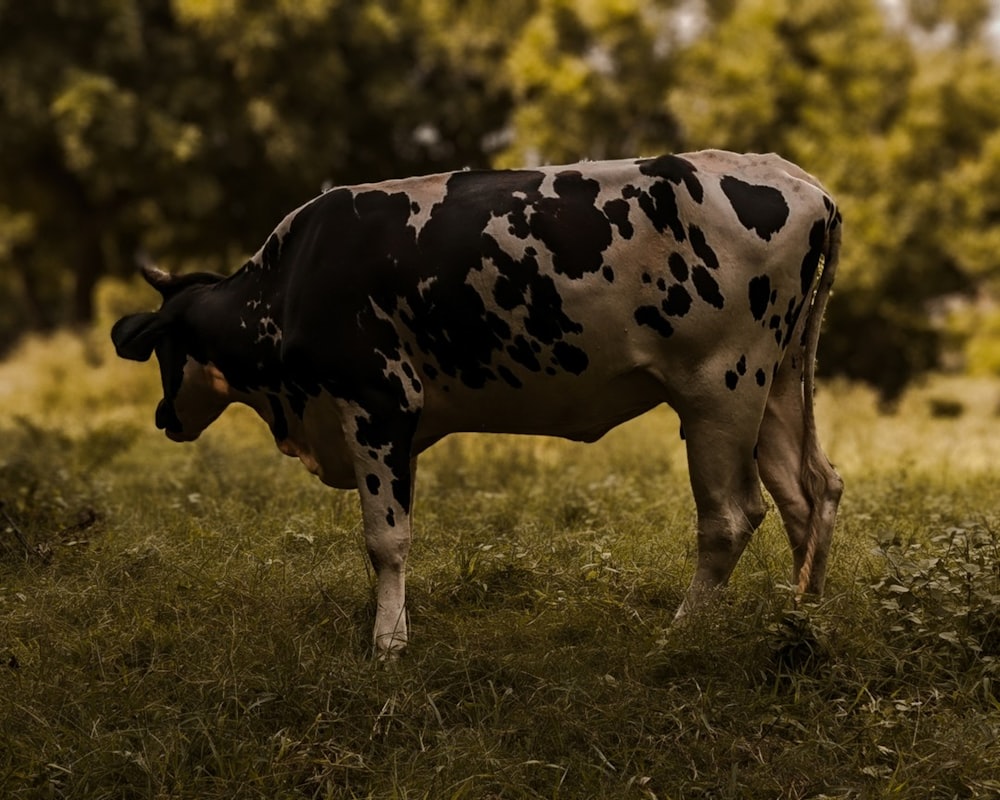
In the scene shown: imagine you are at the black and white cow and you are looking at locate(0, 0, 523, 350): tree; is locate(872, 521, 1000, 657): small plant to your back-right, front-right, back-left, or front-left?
back-right

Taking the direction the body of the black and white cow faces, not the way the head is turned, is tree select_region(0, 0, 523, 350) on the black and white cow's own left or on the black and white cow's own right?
on the black and white cow's own right

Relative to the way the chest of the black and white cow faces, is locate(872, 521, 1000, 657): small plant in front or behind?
behind

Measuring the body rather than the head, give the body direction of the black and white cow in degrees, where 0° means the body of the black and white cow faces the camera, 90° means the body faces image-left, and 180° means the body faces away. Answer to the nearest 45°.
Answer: approximately 90°

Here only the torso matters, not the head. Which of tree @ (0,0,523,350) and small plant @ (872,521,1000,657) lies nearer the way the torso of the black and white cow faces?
the tree
